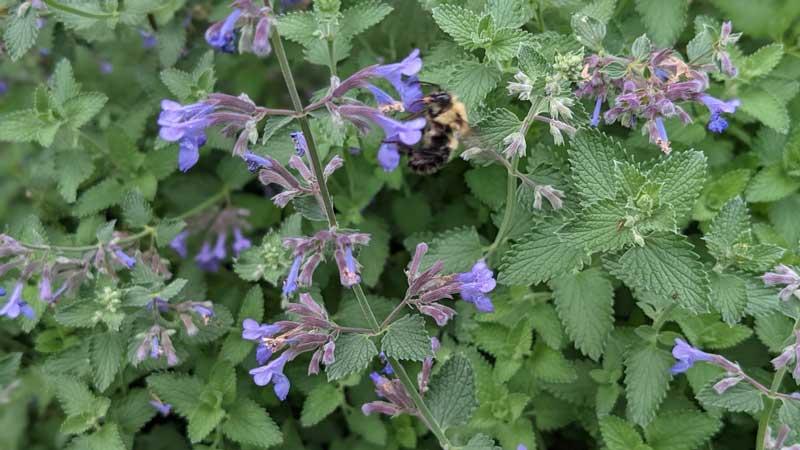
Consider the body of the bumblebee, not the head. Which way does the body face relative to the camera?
to the viewer's left
